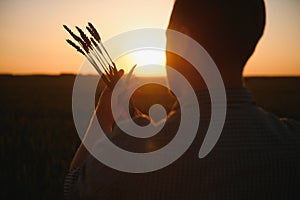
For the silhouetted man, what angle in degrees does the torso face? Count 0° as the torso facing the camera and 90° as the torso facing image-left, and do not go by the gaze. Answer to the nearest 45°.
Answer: approximately 135°
